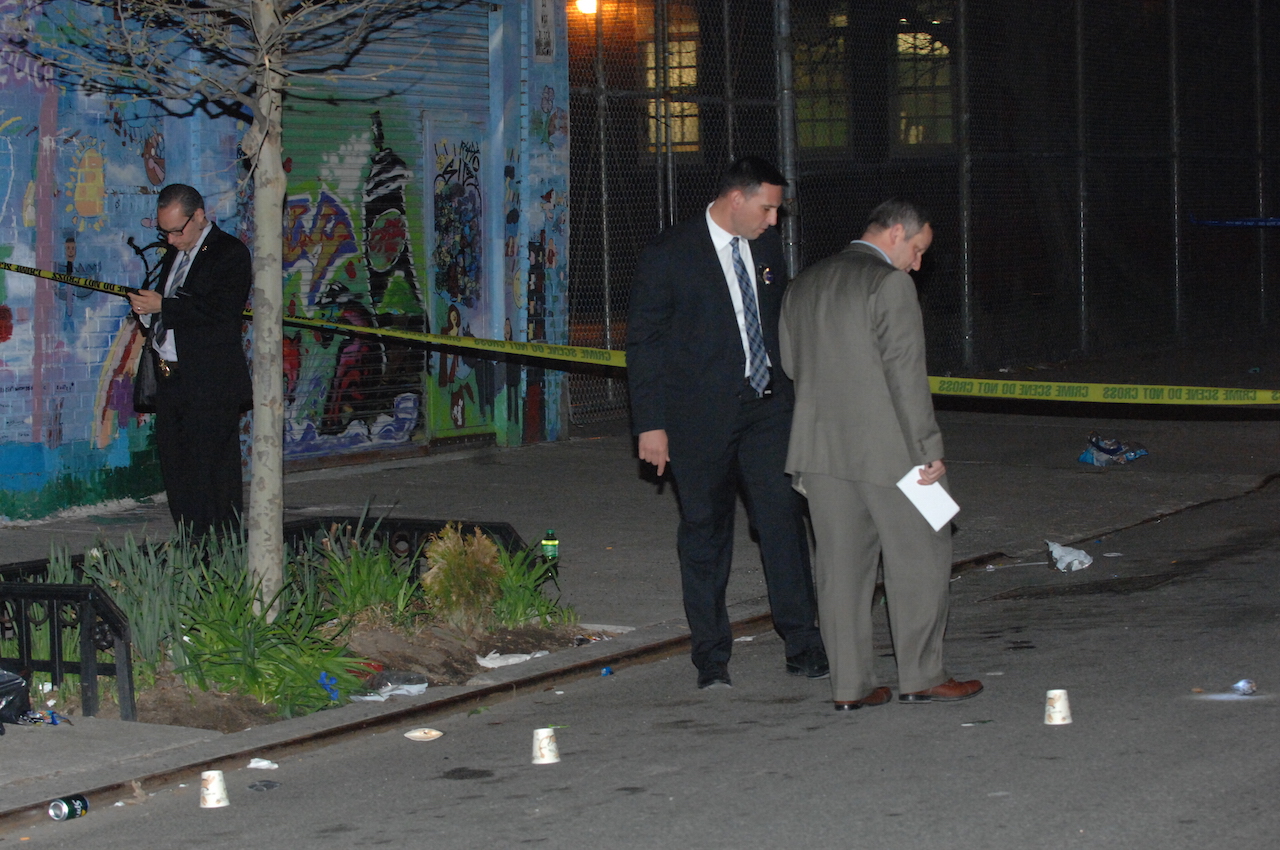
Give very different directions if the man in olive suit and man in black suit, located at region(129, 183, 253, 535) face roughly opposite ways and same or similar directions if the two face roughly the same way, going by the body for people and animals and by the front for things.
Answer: very different directions

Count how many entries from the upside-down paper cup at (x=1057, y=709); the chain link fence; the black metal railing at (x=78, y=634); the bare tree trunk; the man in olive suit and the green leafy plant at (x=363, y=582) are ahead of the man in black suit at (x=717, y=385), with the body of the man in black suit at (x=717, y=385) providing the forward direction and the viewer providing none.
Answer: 2

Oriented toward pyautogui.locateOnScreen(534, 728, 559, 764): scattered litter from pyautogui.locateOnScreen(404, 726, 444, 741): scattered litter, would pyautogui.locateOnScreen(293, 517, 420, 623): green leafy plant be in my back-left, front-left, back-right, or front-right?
back-left

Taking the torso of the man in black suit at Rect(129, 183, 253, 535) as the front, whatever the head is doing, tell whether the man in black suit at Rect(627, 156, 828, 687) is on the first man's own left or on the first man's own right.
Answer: on the first man's own left

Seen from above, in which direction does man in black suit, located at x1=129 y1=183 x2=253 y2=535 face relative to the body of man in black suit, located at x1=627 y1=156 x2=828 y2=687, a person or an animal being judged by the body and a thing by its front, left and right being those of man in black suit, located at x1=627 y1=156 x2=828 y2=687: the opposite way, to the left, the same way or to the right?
to the right

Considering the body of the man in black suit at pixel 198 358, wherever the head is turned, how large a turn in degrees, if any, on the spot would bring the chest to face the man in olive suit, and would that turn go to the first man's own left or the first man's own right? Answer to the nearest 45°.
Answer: approximately 90° to the first man's own left

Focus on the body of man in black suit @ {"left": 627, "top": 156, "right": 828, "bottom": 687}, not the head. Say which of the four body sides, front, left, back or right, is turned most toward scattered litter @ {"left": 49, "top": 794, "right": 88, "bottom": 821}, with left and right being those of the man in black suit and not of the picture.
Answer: right

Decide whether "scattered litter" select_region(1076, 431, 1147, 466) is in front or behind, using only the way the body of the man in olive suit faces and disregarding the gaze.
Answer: in front

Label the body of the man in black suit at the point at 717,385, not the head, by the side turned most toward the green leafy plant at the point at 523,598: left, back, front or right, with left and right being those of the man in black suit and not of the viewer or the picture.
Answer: back

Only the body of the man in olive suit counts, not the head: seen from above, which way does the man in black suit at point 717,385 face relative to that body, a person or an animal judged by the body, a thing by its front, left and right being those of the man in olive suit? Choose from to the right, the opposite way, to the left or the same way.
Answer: to the right

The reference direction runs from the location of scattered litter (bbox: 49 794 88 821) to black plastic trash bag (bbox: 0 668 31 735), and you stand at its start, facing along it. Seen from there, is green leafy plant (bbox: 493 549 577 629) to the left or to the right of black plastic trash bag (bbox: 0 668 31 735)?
right

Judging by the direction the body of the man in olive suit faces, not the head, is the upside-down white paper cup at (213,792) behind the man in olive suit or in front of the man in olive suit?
behind

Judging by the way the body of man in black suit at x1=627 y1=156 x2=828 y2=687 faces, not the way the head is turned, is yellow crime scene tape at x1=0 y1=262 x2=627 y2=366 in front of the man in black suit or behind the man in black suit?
behind

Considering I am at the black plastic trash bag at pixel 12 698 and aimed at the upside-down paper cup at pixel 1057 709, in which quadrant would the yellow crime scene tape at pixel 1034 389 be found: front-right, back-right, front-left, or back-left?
front-left
